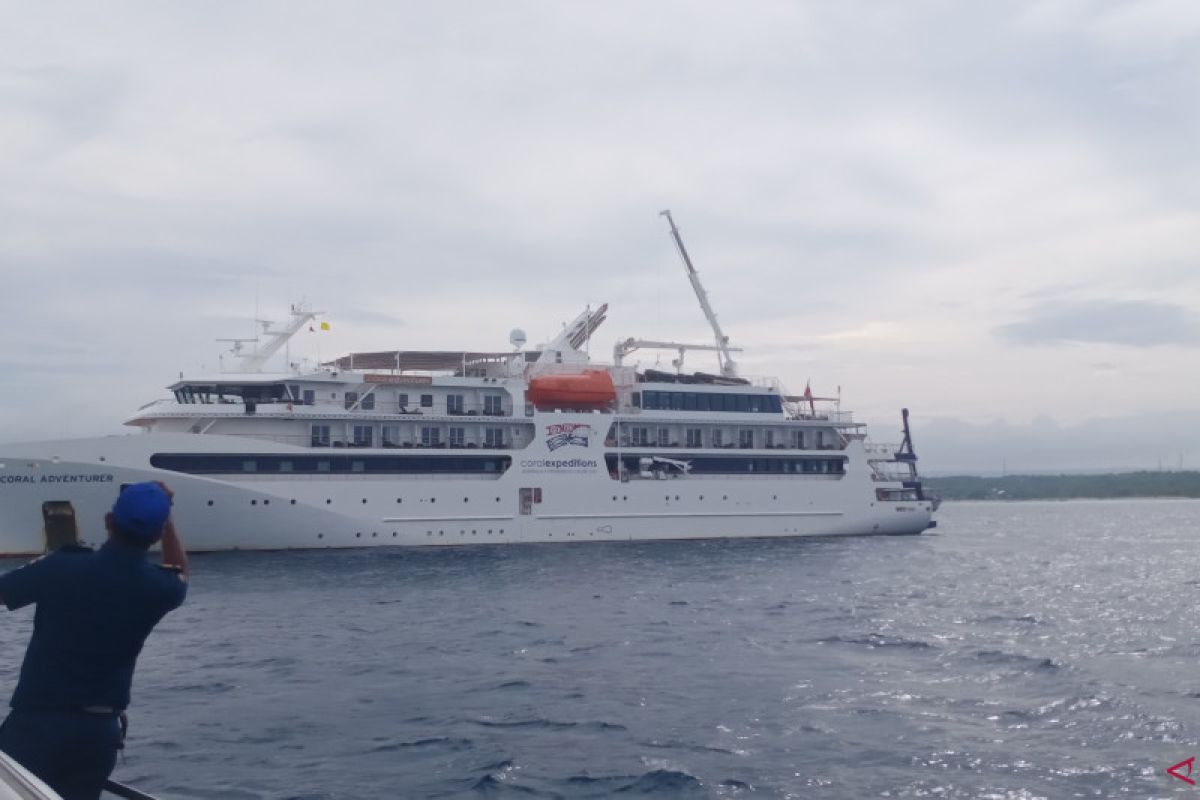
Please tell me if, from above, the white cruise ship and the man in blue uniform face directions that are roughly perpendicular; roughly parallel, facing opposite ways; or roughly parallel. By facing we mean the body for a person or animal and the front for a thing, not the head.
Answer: roughly perpendicular

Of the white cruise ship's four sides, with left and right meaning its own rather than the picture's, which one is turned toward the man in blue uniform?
left

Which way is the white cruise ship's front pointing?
to the viewer's left

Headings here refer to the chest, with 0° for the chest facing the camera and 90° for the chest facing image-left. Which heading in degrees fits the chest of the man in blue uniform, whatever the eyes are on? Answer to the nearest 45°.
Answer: approximately 180°

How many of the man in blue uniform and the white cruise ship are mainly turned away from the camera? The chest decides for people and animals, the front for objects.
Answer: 1

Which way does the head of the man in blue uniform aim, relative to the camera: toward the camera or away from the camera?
away from the camera
